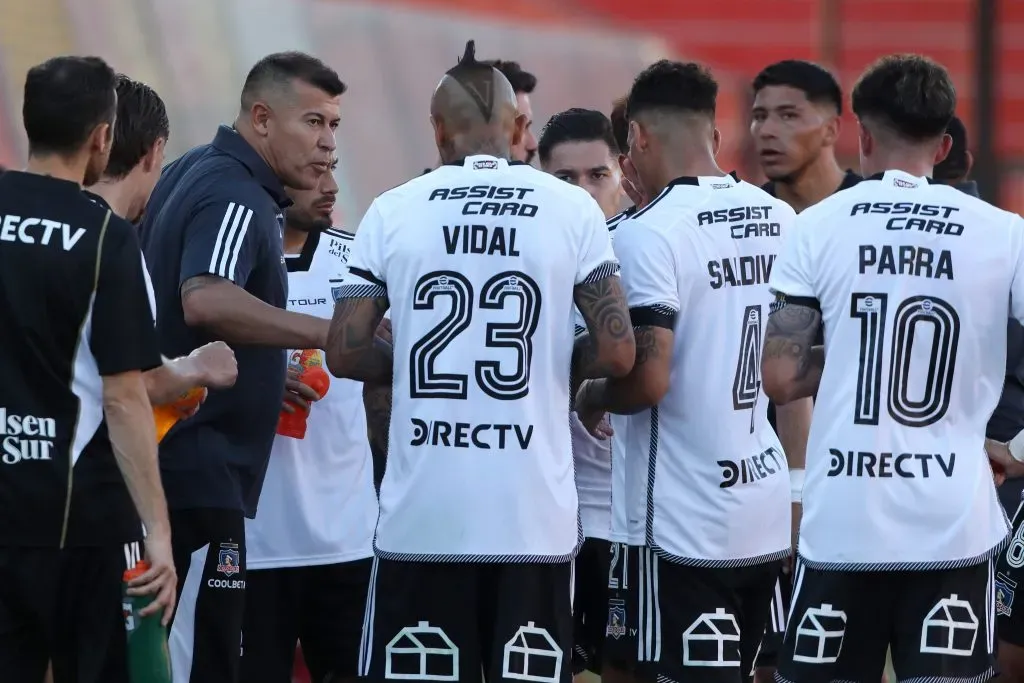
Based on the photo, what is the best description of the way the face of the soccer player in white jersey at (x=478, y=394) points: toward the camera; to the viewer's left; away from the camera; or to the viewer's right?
away from the camera

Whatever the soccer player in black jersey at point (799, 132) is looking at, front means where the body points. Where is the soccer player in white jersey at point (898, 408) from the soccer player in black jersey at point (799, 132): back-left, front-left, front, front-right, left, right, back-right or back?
front-left

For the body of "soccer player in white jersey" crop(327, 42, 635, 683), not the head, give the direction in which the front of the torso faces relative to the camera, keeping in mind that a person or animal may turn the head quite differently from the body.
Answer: away from the camera

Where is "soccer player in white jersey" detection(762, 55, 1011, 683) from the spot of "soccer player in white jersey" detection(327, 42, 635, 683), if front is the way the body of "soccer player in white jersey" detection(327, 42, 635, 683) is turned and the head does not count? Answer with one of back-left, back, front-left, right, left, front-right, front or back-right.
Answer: right

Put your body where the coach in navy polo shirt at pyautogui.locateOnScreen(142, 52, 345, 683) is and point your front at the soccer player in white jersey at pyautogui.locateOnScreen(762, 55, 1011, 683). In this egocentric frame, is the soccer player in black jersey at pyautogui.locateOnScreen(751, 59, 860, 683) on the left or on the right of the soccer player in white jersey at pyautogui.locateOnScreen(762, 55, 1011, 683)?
left

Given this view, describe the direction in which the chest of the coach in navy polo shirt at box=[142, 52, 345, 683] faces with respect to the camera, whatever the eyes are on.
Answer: to the viewer's right

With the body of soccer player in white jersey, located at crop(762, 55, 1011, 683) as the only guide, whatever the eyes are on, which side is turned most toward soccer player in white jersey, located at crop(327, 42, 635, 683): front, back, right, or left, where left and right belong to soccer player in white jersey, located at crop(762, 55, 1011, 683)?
left

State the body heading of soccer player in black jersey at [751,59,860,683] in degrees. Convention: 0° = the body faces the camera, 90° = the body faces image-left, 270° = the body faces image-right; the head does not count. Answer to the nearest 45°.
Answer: approximately 45°

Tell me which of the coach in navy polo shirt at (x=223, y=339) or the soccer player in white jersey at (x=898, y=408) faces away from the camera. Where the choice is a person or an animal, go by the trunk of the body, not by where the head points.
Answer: the soccer player in white jersey

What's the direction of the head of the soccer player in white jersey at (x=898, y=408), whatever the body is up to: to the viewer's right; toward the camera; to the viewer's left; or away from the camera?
away from the camera

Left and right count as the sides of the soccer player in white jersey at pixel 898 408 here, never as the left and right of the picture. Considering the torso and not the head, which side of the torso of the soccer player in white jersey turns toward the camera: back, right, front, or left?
back
